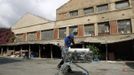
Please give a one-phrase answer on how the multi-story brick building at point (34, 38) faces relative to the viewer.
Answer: facing the viewer and to the left of the viewer
